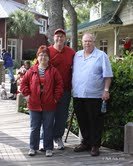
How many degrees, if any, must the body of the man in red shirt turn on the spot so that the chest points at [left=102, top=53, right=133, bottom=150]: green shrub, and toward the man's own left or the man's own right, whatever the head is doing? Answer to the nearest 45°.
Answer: approximately 90° to the man's own left

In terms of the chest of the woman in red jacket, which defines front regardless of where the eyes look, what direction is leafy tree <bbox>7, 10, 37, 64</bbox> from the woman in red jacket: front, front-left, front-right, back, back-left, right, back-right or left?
back

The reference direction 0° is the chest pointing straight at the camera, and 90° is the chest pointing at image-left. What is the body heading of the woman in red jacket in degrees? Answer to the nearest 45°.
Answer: approximately 0°

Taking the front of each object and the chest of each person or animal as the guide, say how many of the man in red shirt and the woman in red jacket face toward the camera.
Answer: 2

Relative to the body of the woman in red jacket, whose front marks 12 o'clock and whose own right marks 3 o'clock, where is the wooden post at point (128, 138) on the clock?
The wooden post is roughly at 9 o'clock from the woman in red jacket.

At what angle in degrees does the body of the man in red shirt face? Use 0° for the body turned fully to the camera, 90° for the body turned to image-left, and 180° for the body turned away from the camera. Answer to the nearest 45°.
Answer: approximately 0°

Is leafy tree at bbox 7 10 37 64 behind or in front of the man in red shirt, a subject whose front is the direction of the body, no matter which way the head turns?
behind
